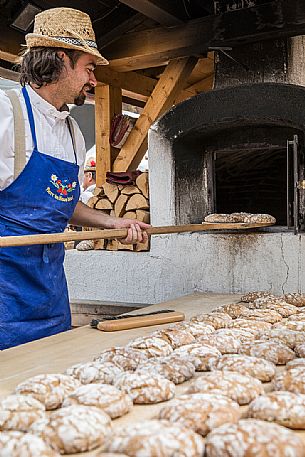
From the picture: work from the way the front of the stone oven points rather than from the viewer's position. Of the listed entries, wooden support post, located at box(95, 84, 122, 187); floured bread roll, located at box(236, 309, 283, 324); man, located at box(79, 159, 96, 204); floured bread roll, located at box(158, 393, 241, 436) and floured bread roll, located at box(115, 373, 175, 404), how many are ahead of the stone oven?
3

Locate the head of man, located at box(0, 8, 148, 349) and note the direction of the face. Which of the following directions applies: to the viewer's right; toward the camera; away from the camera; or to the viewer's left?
to the viewer's right

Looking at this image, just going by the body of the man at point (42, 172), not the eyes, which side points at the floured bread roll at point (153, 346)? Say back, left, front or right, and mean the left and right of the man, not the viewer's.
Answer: front

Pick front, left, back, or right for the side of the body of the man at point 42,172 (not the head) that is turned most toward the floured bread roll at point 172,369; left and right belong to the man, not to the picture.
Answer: front

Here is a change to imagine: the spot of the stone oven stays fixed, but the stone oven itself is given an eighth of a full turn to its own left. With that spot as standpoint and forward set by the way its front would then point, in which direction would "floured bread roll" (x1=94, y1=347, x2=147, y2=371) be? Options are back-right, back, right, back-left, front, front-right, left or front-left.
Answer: front-right

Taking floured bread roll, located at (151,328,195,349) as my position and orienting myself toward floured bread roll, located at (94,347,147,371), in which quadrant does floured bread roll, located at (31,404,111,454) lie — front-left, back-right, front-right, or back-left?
front-left

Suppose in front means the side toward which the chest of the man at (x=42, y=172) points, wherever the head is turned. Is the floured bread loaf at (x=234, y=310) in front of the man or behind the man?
in front

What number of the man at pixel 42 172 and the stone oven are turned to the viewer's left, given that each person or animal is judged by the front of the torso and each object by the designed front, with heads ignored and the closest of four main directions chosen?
0

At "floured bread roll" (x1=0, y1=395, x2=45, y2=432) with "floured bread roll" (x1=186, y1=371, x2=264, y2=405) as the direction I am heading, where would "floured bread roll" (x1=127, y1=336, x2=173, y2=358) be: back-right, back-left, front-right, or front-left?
front-left

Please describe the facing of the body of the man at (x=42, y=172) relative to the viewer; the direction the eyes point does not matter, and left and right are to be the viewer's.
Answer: facing the viewer and to the right of the viewer

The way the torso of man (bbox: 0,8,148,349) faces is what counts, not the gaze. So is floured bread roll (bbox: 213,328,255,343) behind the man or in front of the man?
in front

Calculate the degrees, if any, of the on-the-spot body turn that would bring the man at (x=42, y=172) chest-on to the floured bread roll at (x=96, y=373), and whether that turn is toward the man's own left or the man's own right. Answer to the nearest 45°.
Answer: approximately 45° to the man's own right

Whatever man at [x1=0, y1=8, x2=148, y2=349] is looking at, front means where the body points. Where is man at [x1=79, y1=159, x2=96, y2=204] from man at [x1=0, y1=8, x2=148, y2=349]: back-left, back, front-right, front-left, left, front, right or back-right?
back-left

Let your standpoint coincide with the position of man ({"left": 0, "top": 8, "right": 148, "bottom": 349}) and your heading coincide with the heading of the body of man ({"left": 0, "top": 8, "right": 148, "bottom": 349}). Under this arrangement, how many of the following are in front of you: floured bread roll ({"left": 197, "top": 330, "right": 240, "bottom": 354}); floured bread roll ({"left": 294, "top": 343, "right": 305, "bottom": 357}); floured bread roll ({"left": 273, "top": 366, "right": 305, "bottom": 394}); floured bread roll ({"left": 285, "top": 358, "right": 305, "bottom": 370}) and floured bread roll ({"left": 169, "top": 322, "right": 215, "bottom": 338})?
5

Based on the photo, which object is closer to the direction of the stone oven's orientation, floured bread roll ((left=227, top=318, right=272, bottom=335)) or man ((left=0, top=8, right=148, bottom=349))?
the floured bread roll

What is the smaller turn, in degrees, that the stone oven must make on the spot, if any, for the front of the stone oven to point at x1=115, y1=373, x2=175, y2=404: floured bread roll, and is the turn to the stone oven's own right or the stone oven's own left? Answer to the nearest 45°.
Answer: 0° — it already faces it

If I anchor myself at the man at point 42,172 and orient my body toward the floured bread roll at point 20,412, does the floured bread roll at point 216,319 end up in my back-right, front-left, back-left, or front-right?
front-left

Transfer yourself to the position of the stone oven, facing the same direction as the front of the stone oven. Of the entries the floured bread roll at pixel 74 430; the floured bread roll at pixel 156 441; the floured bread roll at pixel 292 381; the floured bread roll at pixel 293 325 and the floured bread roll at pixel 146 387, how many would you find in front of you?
5

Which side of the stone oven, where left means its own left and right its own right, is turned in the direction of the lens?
front
